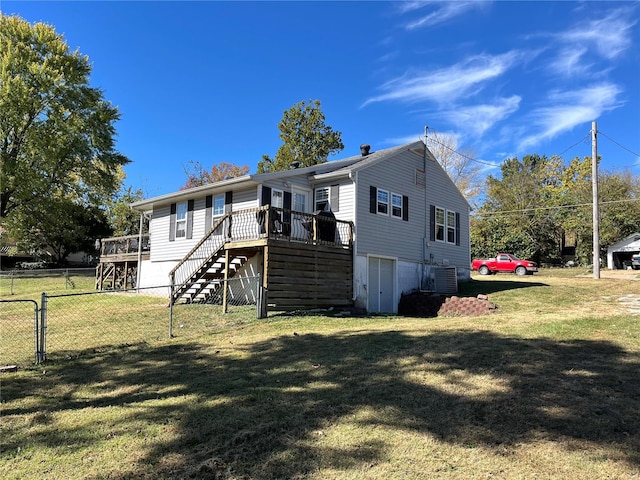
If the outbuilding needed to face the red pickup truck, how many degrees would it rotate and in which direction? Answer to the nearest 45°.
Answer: approximately 45° to its right

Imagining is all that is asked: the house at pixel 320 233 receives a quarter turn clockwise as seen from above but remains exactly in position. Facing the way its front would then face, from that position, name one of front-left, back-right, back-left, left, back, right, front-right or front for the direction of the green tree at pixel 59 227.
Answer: back

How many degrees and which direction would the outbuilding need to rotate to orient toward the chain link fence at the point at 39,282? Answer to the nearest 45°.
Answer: approximately 45° to its right

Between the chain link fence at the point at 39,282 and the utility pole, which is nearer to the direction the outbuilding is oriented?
the utility pole

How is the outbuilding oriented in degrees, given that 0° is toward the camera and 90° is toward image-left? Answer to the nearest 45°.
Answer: approximately 0°

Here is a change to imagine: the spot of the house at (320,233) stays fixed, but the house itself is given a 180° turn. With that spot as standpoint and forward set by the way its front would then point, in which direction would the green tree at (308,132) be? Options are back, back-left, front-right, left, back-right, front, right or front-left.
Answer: back-right

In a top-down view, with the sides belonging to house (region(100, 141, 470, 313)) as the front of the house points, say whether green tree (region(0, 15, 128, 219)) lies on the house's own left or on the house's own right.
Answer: on the house's own left

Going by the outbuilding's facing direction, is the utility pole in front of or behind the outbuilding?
in front

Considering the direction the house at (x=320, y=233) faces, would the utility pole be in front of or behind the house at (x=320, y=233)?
in front

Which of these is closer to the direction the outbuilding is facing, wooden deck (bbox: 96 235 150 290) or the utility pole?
the utility pole

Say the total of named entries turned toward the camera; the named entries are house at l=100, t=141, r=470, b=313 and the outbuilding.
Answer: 1

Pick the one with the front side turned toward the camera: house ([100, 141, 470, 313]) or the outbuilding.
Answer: the outbuilding

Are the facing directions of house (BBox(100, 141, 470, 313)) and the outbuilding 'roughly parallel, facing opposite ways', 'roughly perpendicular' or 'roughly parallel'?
roughly parallel, facing opposite ways

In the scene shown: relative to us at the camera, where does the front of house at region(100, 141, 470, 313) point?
facing away from the viewer and to the right of the viewer
